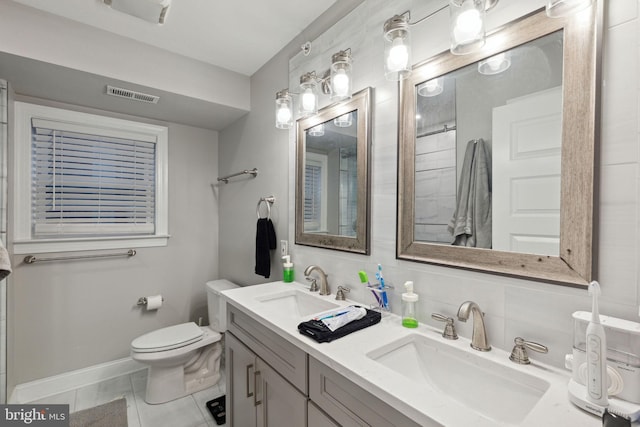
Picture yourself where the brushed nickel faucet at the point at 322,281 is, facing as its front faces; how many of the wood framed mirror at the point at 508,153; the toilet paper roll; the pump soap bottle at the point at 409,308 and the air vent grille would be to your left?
2

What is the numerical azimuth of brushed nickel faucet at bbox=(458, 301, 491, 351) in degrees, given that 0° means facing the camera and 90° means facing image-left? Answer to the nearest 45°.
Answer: approximately 45°

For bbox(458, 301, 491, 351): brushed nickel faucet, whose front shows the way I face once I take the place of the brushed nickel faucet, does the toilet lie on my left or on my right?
on my right

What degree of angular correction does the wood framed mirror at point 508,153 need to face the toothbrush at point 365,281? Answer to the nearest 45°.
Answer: approximately 45° to its right

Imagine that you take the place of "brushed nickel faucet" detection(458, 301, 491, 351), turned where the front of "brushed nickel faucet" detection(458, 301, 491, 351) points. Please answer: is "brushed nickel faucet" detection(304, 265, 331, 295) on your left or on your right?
on your right

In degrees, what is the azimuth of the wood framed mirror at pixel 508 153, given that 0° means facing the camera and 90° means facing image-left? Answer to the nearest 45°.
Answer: approximately 45°

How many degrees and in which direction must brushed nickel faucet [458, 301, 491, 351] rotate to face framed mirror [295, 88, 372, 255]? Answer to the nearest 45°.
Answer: approximately 90° to its right
